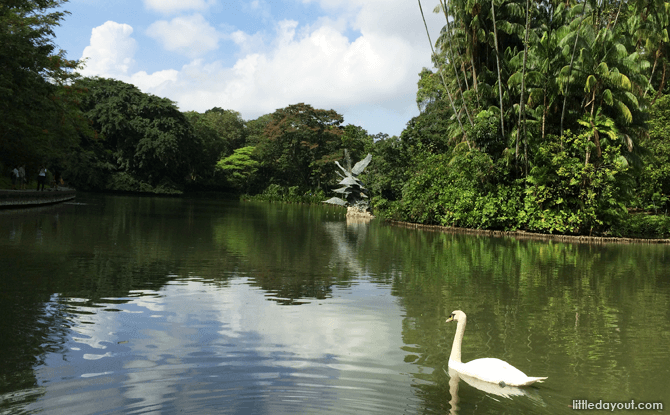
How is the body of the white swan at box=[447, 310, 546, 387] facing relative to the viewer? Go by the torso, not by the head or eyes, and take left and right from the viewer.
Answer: facing to the left of the viewer

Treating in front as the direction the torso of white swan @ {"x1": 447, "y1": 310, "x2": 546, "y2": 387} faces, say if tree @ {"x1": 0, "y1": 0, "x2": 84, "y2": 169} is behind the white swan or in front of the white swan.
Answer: in front
